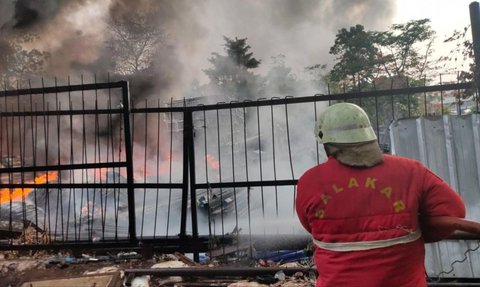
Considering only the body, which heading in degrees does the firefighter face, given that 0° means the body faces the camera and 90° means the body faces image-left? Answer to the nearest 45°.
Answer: approximately 180°

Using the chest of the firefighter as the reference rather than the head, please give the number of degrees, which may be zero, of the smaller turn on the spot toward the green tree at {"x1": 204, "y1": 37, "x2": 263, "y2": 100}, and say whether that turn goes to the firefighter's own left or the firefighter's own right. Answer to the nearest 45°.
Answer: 0° — they already face it

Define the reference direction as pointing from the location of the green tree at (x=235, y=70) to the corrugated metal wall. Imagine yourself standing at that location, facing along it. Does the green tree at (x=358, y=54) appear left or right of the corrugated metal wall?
left

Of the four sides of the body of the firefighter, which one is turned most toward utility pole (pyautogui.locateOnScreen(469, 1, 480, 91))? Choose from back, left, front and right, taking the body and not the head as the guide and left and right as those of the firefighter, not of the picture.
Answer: front

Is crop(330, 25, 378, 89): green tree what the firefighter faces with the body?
yes
